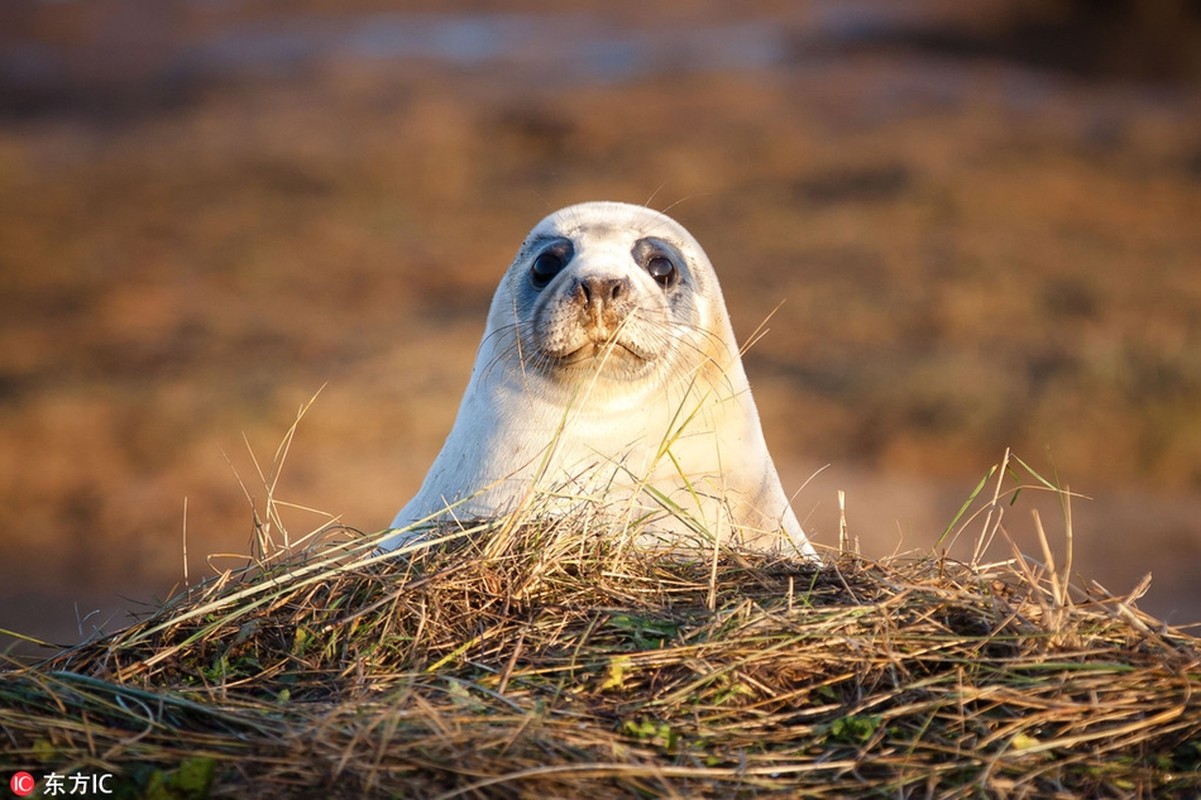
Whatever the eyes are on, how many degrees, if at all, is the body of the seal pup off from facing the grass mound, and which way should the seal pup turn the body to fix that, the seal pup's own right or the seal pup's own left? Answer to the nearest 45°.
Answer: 0° — it already faces it

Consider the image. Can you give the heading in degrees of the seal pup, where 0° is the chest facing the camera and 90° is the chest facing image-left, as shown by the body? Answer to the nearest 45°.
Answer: approximately 0°
